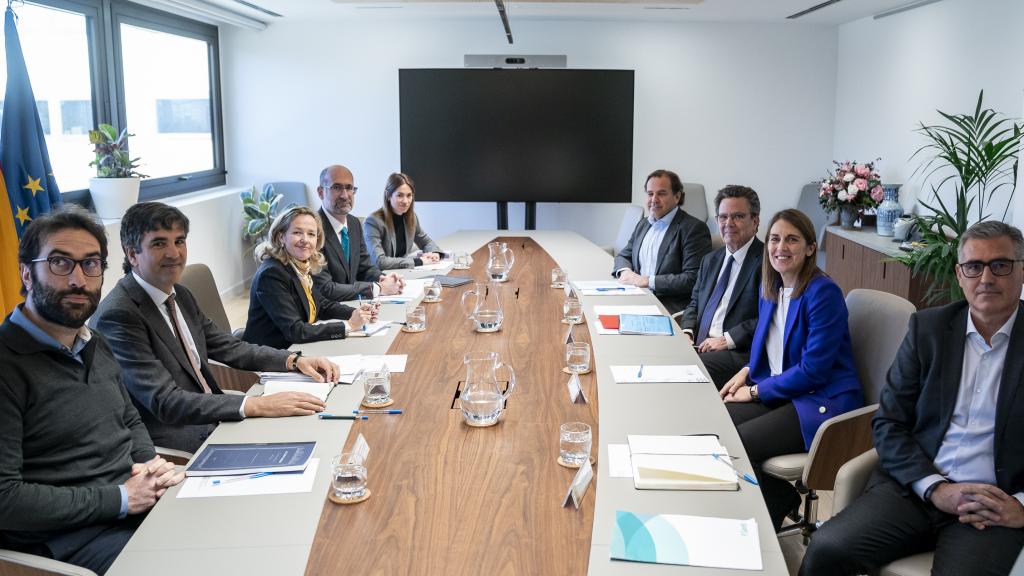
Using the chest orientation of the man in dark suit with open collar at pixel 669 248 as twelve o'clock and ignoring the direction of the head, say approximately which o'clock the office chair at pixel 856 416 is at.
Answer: The office chair is roughly at 10 o'clock from the man in dark suit with open collar.

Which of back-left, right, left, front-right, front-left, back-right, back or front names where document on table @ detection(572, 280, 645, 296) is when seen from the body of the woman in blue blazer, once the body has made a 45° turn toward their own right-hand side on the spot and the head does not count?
front-right

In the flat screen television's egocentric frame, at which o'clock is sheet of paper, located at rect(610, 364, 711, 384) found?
The sheet of paper is roughly at 12 o'clock from the flat screen television.

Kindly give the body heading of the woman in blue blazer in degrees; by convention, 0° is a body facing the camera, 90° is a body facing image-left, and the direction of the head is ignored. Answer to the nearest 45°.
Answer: approximately 45°

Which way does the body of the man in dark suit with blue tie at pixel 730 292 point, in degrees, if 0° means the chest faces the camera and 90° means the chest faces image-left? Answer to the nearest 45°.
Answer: approximately 45°

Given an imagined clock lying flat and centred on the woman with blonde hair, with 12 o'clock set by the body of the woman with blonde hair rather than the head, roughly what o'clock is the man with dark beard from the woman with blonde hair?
The man with dark beard is roughly at 2 o'clock from the woman with blonde hair.

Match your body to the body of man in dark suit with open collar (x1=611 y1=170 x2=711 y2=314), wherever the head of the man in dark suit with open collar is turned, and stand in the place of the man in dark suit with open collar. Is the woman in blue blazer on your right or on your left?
on your left

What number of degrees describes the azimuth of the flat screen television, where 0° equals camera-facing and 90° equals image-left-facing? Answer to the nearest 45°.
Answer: approximately 0°

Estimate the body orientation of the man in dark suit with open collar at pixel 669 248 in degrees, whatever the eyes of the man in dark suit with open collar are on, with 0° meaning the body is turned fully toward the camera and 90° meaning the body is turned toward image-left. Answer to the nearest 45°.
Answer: approximately 45°

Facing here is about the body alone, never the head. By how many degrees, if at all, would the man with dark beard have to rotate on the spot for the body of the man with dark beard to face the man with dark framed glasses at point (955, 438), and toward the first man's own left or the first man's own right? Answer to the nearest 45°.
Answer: approximately 45° to the first man's own left
